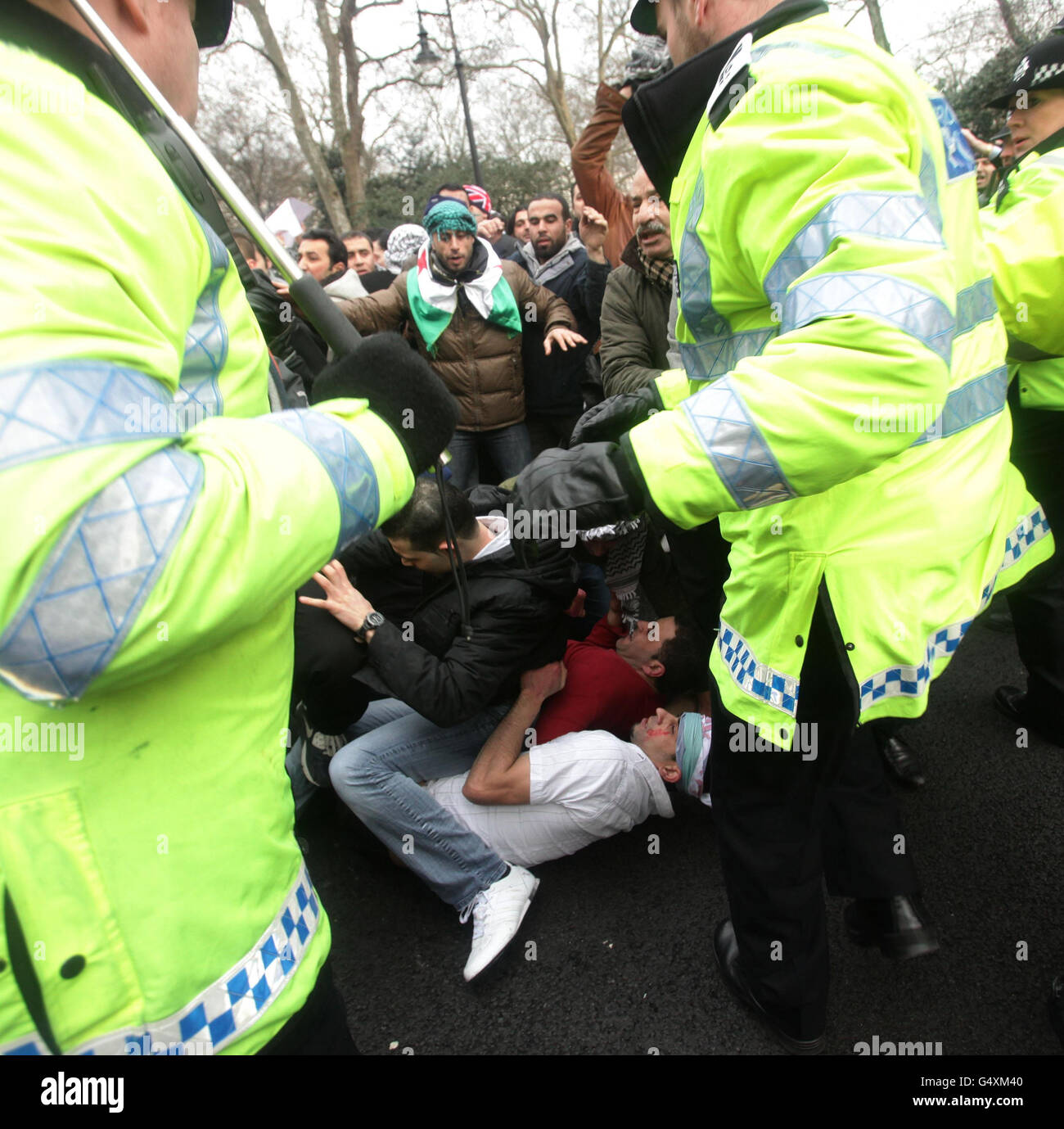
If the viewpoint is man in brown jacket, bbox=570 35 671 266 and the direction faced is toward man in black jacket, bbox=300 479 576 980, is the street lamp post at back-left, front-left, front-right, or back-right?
back-right

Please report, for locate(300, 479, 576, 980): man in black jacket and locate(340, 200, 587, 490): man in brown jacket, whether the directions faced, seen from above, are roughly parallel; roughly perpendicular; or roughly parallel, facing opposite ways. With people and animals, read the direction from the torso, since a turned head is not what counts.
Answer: roughly perpendicular

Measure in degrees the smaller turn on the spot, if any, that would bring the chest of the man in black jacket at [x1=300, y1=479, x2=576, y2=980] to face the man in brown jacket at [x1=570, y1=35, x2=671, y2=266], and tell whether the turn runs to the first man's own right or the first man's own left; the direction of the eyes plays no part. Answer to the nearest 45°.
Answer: approximately 135° to the first man's own right

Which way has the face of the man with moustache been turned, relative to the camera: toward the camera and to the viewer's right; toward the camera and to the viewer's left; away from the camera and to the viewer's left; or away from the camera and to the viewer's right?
toward the camera and to the viewer's left

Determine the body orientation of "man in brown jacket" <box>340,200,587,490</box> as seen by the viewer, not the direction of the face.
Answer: toward the camera

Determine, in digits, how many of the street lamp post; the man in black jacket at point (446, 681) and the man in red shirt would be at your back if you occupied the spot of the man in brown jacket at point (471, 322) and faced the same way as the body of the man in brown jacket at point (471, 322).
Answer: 1

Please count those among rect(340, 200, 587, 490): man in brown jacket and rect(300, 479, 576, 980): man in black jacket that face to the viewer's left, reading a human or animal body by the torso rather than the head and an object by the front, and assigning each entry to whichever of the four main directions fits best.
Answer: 1

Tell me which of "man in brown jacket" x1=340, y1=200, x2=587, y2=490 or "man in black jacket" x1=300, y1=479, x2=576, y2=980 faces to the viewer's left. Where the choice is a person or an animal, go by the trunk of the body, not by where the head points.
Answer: the man in black jacket

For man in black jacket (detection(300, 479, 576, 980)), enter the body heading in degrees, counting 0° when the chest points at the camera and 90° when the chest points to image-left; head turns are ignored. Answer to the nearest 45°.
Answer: approximately 90°

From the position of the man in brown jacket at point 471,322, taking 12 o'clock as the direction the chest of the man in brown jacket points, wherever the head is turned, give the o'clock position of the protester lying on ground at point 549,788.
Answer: The protester lying on ground is roughly at 12 o'clock from the man in brown jacket.
